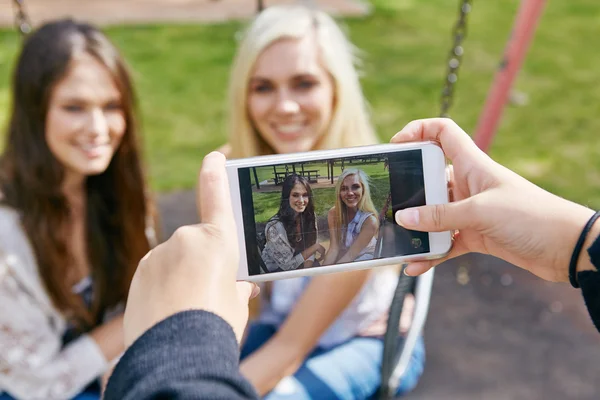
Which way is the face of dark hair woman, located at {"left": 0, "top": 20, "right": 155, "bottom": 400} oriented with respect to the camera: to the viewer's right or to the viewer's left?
to the viewer's right

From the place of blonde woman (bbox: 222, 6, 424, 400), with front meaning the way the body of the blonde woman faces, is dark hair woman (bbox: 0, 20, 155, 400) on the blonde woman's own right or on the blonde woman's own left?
on the blonde woman's own right

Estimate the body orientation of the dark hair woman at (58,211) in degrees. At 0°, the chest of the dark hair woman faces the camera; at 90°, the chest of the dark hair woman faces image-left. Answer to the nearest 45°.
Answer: approximately 315°

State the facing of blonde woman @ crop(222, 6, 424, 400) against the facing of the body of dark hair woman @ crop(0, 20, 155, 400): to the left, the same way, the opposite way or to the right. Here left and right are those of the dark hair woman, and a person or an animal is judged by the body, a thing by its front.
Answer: to the right

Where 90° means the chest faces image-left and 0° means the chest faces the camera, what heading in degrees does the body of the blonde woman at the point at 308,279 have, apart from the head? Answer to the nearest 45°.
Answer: approximately 45°
